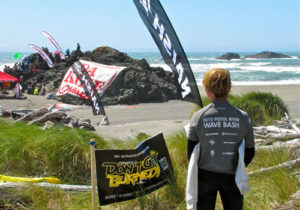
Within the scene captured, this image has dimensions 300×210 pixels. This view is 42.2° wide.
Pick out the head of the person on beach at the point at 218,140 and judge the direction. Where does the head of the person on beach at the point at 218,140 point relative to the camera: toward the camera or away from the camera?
away from the camera

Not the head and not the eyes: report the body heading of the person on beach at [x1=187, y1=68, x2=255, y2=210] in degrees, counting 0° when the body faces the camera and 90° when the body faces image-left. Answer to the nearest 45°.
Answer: approximately 180°

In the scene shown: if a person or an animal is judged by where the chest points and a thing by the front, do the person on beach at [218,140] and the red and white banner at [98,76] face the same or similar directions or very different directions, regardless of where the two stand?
very different directions

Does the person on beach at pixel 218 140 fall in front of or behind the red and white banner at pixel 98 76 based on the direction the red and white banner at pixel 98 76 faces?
in front

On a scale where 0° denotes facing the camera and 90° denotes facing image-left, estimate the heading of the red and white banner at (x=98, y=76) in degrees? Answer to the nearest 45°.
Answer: approximately 0°

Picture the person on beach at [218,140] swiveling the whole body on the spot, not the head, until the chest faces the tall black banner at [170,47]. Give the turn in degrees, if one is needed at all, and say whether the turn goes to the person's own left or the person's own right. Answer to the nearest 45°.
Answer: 0° — they already face it

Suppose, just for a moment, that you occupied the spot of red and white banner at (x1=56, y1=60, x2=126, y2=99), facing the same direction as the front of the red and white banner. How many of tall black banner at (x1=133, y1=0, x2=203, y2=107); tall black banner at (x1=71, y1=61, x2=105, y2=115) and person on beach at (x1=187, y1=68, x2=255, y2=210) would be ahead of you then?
3

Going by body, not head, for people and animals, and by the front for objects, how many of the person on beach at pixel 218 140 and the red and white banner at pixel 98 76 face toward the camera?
1

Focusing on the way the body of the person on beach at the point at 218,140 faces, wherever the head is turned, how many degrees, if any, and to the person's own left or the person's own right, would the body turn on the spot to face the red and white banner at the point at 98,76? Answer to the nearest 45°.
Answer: approximately 45° to the person's own left

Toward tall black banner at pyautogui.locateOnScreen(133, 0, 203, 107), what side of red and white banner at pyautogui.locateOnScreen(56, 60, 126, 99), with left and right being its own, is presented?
front

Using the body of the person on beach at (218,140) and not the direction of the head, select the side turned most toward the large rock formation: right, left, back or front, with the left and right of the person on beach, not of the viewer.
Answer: front
